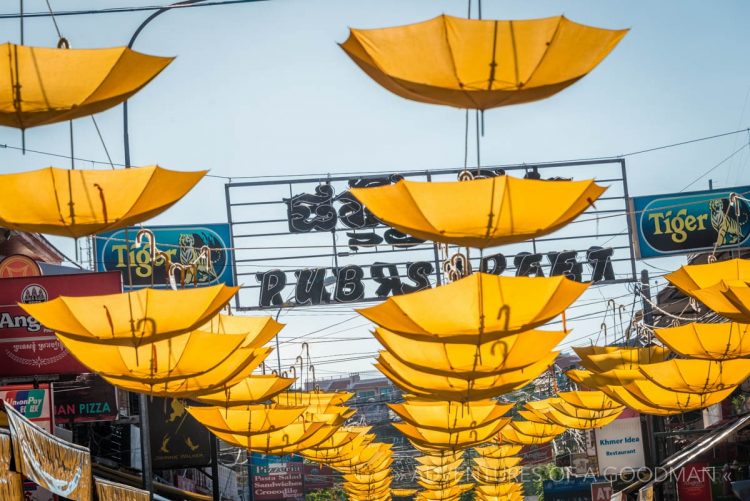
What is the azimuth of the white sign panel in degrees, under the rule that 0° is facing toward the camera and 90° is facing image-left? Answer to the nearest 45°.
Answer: approximately 0°

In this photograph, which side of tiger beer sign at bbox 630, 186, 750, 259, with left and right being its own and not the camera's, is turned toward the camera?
front

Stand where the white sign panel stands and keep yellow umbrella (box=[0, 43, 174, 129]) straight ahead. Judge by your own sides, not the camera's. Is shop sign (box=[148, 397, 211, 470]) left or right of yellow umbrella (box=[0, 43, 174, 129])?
right

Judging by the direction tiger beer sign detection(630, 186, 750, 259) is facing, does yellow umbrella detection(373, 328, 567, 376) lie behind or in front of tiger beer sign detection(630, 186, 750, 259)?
in front

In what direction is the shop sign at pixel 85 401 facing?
toward the camera

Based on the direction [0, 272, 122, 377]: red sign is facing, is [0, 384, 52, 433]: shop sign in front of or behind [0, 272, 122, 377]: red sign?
in front

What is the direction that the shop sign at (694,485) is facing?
toward the camera

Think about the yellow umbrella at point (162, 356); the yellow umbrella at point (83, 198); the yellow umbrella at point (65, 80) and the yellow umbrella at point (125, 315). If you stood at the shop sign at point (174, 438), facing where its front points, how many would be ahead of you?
4

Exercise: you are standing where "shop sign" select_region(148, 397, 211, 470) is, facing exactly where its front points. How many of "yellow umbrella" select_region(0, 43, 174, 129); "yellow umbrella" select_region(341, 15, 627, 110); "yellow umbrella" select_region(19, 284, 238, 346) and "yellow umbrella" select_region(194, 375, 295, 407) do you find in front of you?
4

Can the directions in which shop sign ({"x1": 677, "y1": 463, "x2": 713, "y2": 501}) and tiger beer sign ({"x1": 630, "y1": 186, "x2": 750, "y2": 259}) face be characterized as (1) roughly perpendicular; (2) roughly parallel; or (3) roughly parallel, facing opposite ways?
roughly parallel

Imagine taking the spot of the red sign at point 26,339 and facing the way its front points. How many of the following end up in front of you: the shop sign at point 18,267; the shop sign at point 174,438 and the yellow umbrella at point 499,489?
0
